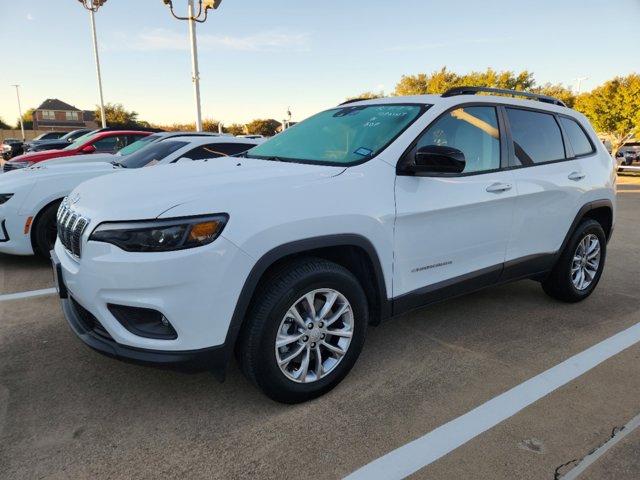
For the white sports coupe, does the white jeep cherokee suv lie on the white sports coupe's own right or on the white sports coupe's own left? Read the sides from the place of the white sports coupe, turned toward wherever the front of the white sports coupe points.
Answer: on the white sports coupe's own left

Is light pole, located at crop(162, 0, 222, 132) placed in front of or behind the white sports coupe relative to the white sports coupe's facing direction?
behind

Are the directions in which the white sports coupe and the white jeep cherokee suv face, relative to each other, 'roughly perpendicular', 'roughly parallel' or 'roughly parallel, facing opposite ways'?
roughly parallel

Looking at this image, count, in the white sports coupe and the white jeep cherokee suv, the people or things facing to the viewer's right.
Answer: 0

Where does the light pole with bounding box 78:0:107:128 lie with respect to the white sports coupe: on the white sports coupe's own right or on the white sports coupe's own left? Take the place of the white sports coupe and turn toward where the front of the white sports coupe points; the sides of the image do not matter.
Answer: on the white sports coupe's own right

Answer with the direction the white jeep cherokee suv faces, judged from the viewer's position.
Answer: facing the viewer and to the left of the viewer

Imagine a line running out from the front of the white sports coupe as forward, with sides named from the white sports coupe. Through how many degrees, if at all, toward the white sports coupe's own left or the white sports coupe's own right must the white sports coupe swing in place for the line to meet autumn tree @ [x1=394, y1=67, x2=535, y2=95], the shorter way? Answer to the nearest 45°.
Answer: approximately 180°

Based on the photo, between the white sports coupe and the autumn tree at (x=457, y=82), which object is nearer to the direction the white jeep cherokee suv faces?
the white sports coupe

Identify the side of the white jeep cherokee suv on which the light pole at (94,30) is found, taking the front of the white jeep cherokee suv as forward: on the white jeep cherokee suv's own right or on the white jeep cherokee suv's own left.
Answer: on the white jeep cherokee suv's own right

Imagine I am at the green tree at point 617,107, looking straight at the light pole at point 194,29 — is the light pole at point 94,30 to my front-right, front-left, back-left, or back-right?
front-right

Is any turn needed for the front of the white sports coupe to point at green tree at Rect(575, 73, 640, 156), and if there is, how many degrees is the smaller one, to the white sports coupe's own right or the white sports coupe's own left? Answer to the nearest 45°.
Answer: approximately 180°

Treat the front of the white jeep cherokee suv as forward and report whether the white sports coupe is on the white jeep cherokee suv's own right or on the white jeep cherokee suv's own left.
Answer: on the white jeep cherokee suv's own right
